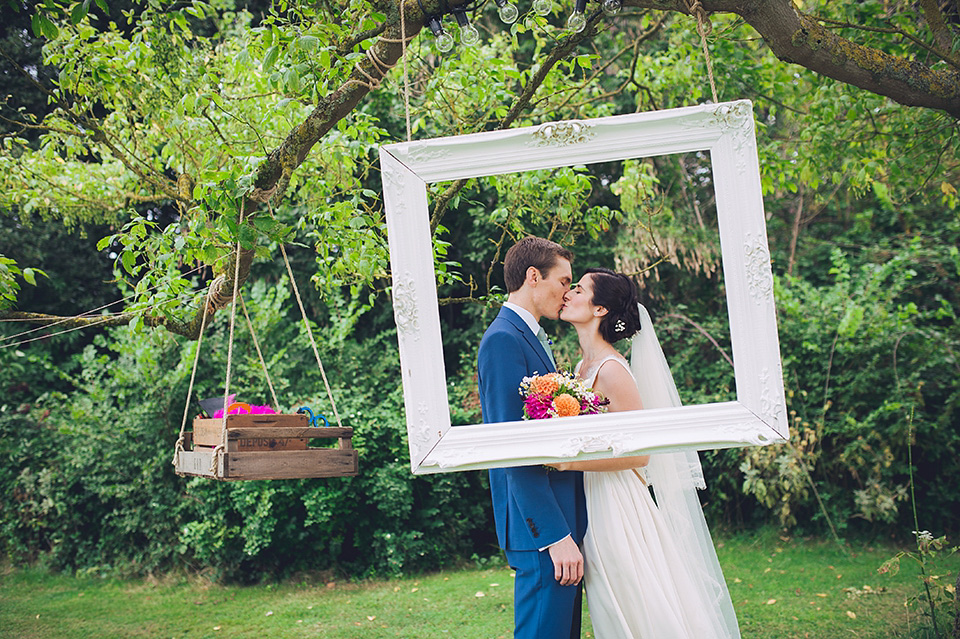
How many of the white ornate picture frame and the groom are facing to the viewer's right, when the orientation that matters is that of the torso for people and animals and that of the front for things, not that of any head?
1

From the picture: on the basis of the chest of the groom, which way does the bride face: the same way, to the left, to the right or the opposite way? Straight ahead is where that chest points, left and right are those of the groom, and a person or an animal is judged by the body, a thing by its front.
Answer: the opposite way

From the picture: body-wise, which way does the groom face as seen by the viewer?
to the viewer's right

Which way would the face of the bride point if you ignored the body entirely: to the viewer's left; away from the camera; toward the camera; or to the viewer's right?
to the viewer's left

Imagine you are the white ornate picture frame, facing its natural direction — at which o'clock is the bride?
The bride is roughly at 6 o'clock from the white ornate picture frame.

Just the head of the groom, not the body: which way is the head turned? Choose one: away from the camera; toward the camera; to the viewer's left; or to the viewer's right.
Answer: to the viewer's right

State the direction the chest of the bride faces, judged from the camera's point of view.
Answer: to the viewer's left

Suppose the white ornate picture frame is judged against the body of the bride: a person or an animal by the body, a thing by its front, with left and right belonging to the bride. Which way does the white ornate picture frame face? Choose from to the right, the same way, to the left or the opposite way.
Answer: to the left
